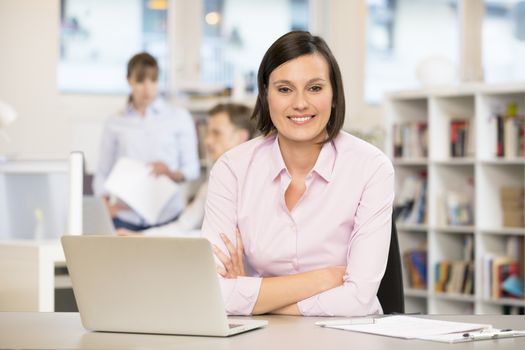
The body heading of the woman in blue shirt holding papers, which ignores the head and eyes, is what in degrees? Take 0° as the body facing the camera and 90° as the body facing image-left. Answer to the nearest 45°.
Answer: approximately 0°

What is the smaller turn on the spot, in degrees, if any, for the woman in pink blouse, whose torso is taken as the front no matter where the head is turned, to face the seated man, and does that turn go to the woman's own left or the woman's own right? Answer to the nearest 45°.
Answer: approximately 180°

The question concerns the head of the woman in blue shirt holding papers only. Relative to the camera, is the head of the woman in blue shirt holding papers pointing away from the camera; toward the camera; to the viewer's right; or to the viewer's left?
toward the camera

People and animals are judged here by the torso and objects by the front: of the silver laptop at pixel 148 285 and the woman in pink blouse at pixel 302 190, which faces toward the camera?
the woman in pink blouse

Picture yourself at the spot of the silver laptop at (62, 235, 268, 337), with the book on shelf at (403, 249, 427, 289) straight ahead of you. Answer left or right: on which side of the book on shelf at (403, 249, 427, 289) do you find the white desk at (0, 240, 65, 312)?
left

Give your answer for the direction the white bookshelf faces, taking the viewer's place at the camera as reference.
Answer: facing the viewer and to the left of the viewer

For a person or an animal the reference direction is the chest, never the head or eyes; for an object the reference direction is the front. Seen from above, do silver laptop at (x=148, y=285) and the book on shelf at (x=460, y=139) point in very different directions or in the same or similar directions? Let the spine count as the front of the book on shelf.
very different directions

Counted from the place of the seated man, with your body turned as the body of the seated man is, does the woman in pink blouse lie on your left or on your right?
on your left

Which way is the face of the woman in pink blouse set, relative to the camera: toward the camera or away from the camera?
toward the camera

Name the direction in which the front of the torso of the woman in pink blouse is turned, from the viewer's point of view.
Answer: toward the camera
